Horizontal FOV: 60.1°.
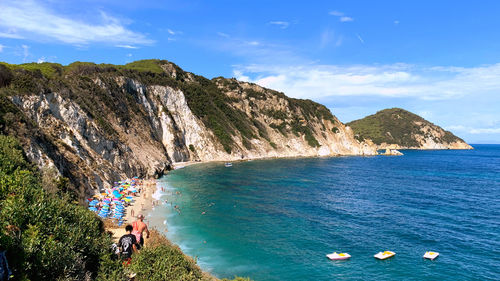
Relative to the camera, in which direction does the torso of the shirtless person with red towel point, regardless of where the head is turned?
away from the camera

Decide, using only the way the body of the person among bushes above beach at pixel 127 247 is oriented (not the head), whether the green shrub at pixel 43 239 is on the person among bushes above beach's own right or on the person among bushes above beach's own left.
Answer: on the person among bushes above beach's own left

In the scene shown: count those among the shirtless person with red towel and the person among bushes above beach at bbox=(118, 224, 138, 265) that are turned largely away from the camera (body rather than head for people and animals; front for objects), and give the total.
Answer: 2

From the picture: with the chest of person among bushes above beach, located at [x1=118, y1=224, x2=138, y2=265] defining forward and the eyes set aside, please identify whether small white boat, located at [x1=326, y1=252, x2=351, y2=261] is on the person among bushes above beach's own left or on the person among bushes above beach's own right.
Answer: on the person among bushes above beach's own right

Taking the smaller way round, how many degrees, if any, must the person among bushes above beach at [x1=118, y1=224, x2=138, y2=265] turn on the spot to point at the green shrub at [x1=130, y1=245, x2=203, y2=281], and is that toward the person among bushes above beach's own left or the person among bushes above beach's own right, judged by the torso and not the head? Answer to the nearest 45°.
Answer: approximately 135° to the person among bushes above beach's own right

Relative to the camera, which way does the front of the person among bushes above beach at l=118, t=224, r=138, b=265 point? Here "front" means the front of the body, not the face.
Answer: away from the camera
